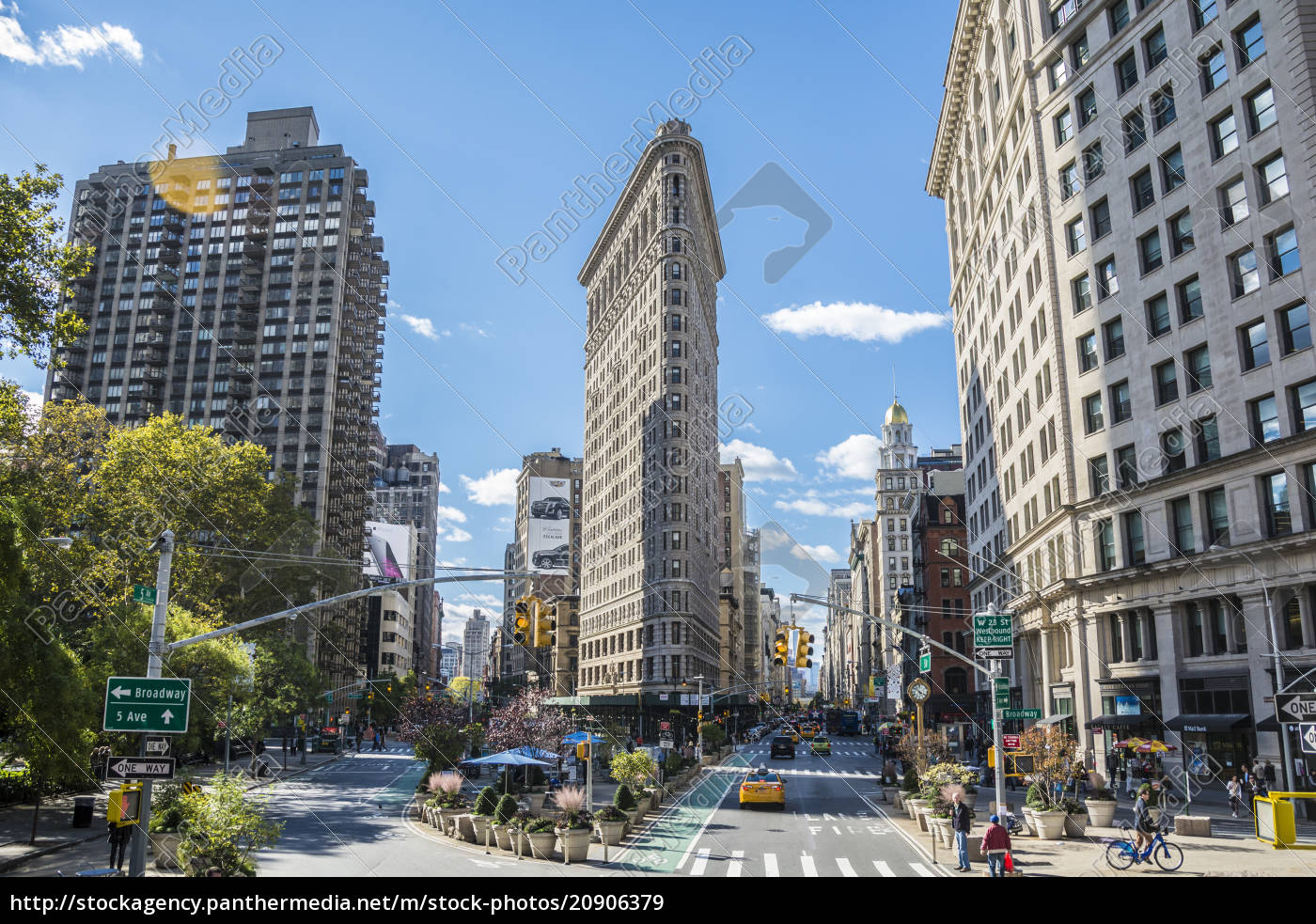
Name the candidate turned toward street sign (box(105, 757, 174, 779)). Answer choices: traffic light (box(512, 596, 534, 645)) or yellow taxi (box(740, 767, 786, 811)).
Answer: the traffic light

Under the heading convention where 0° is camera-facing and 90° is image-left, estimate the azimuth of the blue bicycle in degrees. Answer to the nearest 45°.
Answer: approximately 270°

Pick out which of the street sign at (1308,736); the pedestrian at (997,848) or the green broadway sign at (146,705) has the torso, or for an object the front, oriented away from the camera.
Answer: the pedestrian

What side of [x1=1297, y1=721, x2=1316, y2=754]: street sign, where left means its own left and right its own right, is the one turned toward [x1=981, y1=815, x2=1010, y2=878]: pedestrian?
right

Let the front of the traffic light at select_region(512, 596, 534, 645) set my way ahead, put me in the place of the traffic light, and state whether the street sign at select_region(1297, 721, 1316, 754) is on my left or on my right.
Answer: on my left

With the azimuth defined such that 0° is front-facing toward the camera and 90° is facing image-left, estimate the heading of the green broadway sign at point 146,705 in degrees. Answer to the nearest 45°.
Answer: approximately 0°

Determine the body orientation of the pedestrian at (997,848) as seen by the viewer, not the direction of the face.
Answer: away from the camera

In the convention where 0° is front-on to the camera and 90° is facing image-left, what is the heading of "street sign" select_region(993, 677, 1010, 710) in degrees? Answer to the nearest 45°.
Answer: approximately 0°
